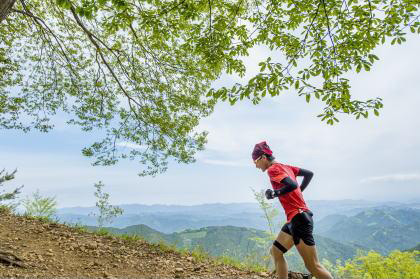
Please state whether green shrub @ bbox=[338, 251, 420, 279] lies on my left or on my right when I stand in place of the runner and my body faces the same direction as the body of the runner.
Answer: on my right
